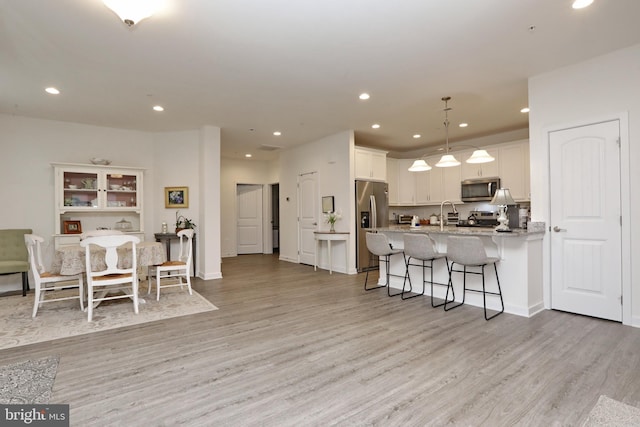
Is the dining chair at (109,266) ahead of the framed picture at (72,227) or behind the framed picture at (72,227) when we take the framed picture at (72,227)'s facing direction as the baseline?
ahead

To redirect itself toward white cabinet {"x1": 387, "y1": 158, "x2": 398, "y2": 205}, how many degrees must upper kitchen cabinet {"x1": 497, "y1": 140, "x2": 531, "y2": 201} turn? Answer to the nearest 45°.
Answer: approximately 45° to its right

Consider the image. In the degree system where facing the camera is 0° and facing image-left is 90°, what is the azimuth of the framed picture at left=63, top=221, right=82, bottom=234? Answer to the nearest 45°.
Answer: approximately 0°

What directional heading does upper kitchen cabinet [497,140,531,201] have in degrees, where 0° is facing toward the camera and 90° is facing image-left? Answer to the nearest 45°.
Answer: approximately 45°

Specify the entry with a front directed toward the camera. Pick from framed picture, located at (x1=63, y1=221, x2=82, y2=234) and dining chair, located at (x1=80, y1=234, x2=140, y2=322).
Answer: the framed picture

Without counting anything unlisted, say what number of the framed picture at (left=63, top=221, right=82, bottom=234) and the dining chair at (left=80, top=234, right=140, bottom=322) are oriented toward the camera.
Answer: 1

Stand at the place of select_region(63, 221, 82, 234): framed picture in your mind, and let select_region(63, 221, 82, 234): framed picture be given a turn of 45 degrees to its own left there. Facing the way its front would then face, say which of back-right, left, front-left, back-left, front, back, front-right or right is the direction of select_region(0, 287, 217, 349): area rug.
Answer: front-right

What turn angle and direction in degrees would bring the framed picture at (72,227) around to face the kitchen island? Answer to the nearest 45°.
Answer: approximately 45° to its left

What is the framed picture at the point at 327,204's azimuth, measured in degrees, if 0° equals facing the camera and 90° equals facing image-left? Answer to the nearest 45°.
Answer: approximately 45°

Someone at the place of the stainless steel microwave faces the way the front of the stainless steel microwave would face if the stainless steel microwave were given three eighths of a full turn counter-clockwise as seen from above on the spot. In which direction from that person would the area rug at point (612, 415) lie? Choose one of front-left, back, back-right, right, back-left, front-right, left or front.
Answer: right

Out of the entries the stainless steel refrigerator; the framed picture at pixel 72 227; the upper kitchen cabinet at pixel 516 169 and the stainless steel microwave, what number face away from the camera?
0

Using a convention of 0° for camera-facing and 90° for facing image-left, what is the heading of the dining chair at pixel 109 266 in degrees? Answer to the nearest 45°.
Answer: approximately 180°

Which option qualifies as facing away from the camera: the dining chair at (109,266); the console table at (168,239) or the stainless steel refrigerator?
the dining chair

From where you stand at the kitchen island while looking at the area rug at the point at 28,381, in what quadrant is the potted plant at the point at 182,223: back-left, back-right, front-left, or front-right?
front-right

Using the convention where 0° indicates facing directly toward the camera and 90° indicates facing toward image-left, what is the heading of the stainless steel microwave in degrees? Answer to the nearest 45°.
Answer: approximately 45°

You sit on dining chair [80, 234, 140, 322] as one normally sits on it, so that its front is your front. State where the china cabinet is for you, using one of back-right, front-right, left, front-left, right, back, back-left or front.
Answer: front
